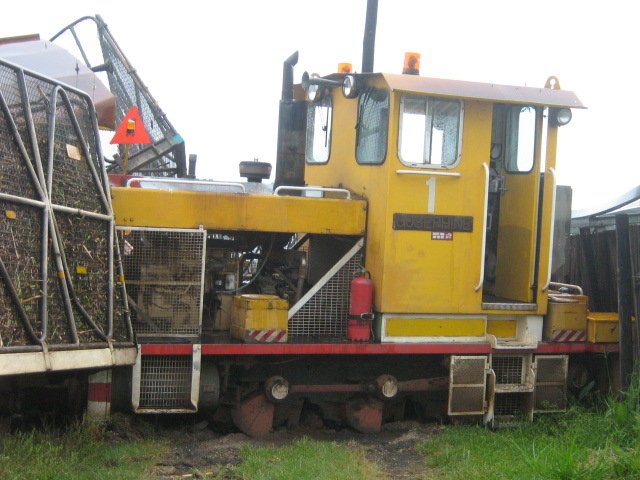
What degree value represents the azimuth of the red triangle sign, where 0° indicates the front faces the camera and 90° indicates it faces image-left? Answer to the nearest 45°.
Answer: approximately 0°

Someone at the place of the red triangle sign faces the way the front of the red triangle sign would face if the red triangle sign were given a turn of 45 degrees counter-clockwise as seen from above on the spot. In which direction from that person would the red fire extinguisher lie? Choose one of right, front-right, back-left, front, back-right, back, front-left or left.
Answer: front

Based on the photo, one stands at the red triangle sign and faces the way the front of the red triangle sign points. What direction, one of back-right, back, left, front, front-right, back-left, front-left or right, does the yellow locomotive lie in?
front-left
